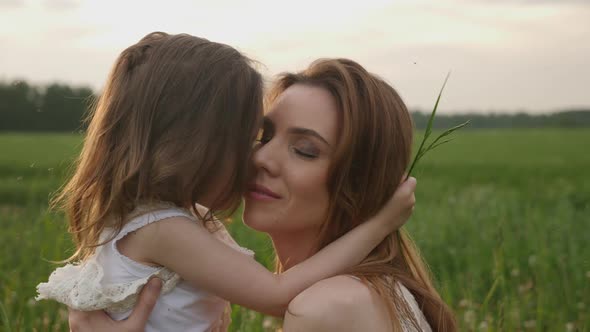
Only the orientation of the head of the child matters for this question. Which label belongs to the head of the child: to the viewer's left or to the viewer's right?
to the viewer's right

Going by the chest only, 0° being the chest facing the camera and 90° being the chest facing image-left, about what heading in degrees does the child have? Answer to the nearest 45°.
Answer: approximately 270°
